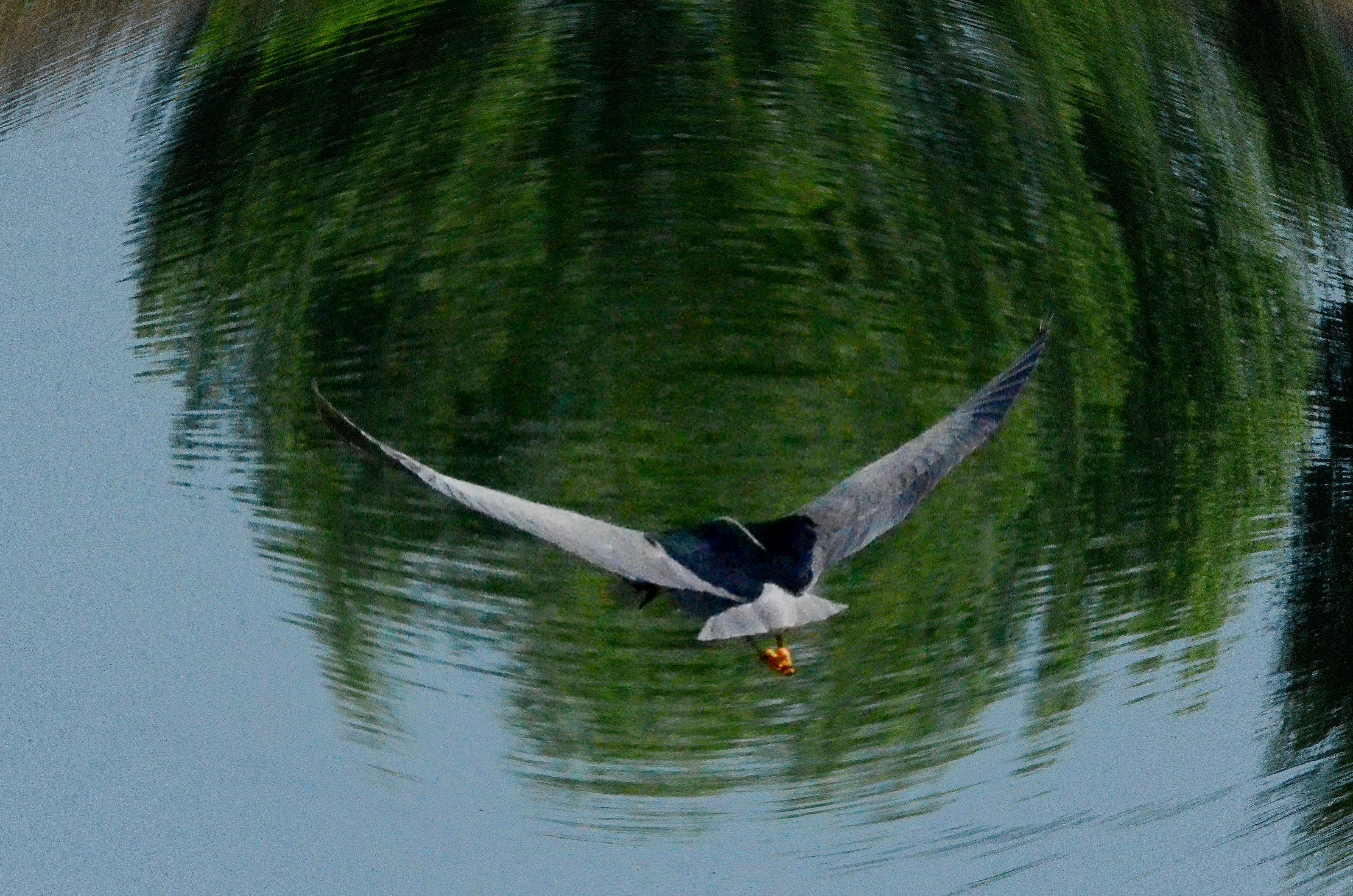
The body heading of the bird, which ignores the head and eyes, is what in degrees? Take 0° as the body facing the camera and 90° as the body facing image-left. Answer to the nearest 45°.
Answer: approximately 135°
